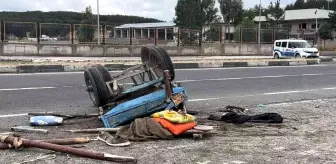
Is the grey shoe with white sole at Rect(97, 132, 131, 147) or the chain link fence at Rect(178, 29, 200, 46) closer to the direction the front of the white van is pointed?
the grey shoe with white sole

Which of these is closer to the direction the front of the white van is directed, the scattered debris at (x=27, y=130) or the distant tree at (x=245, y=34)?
the scattered debris

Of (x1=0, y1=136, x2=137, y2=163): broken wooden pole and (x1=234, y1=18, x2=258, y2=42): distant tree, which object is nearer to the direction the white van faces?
the broken wooden pole

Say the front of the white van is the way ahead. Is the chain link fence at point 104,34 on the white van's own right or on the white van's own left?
on the white van's own right
